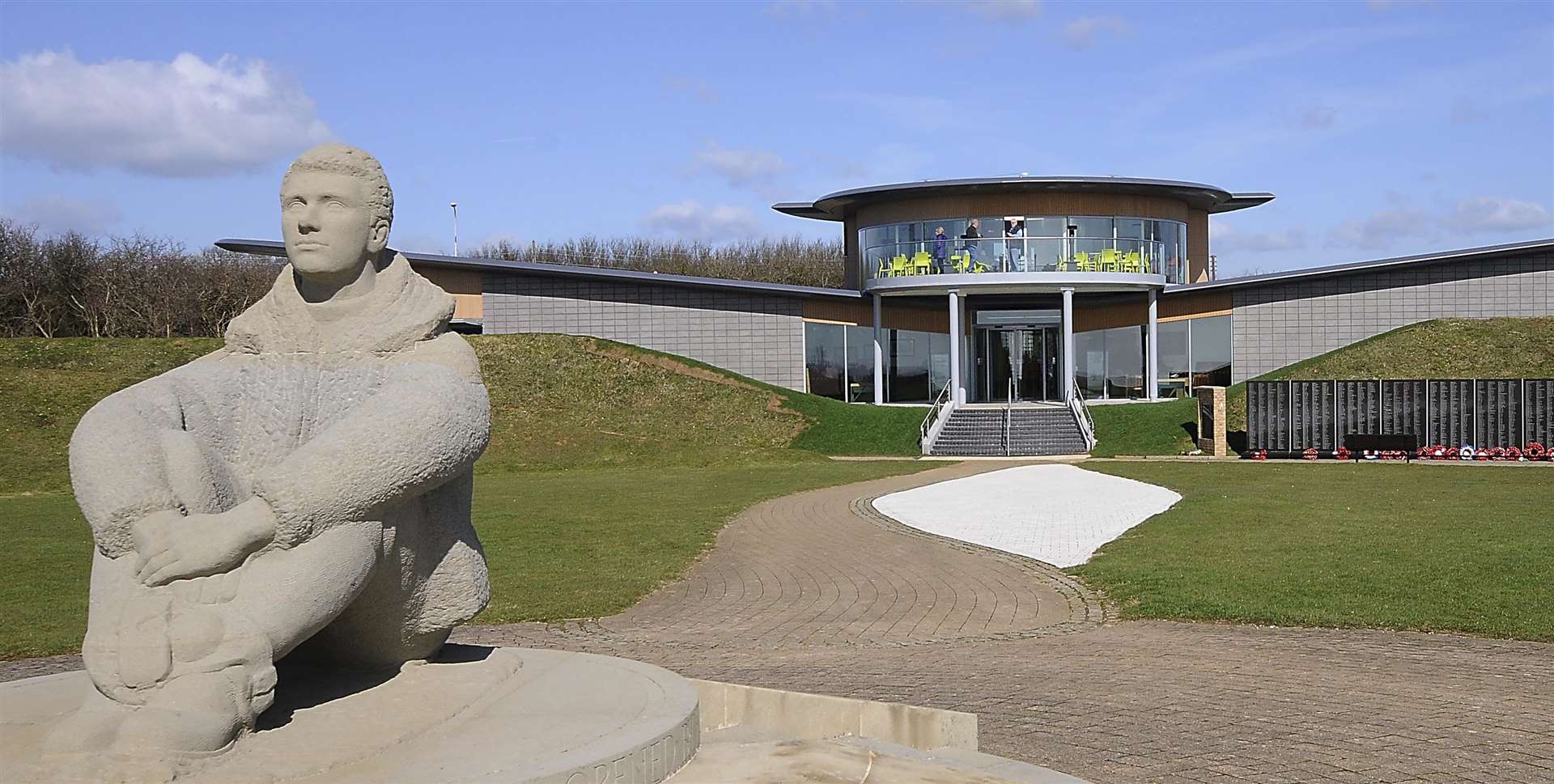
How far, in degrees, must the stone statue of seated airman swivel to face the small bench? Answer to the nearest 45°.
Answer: approximately 180°

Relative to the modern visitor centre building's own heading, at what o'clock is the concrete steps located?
The concrete steps is roughly at 12 o'clock from the modern visitor centre building.

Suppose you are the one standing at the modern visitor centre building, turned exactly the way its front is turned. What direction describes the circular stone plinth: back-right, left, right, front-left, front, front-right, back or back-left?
front

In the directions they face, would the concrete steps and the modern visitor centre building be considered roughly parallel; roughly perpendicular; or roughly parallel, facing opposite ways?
roughly parallel

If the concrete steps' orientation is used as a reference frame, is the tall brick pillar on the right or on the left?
on its left

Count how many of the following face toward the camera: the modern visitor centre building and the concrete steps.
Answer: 2

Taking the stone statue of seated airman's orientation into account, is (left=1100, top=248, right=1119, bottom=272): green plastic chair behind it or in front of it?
behind

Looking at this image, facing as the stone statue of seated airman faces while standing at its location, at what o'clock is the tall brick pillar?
The tall brick pillar is roughly at 6 o'clock from the stone statue of seated airman.

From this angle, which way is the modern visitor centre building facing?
toward the camera

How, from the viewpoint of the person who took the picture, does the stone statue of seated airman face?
facing the viewer and to the left of the viewer

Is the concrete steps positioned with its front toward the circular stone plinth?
yes

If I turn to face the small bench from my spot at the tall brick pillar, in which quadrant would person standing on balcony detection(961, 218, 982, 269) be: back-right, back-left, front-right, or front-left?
back-left

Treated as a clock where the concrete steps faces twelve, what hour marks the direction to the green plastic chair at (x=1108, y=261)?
The green plastic chair is roughly at 7 o'clock from the concrete steps.

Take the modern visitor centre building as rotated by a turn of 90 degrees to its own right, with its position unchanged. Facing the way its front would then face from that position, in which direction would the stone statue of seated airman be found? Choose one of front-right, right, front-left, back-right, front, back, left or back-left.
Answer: left
